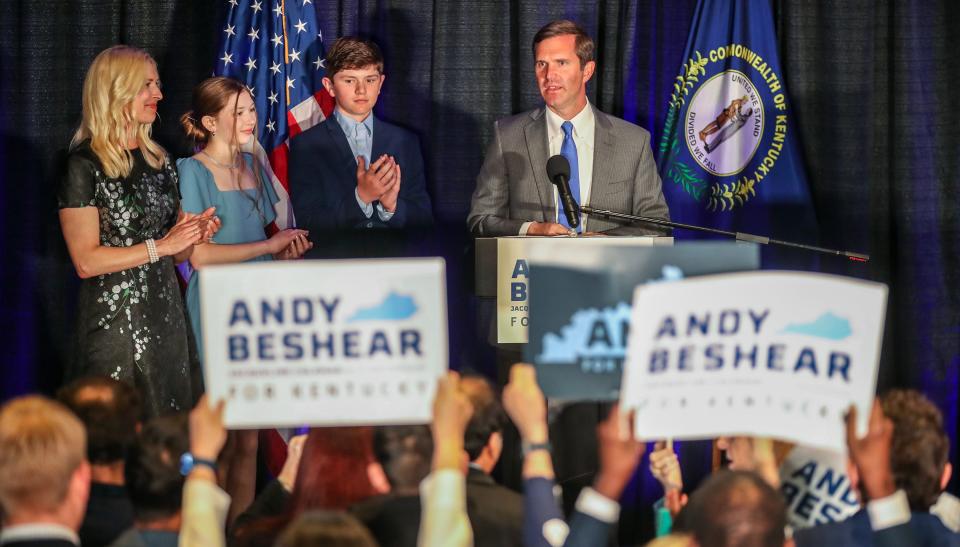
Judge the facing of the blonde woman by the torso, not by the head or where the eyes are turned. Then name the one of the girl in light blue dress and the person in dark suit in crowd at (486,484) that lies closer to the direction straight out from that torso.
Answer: the person in dark suit in crowd

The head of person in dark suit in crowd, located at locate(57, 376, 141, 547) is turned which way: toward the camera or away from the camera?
away from the camera

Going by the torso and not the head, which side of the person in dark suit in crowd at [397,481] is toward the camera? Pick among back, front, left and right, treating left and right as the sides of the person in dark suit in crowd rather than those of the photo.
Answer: back

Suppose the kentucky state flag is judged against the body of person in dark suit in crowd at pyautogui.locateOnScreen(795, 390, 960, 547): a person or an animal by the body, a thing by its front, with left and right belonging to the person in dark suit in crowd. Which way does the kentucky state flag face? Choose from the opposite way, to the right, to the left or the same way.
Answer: the opposite way

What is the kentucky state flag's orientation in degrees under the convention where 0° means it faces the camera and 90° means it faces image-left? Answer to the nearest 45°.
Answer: approximately 0°

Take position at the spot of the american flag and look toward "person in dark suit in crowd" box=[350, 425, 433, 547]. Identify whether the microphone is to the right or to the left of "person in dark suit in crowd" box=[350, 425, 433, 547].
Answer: left

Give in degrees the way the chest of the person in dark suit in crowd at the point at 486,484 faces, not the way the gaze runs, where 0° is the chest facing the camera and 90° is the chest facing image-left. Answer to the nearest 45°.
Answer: approximately 225°

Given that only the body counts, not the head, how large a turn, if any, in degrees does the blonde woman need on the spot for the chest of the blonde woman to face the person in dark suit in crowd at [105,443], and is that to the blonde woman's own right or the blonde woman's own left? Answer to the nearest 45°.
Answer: approximately 45° to the blonde woman's own right

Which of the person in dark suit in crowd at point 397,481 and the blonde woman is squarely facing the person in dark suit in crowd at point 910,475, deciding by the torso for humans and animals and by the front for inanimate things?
the blonde woman

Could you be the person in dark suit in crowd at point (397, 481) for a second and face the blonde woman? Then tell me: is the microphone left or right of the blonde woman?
right

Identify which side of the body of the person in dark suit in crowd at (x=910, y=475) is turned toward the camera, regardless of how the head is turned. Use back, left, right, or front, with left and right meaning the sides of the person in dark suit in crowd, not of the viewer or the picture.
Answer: back
